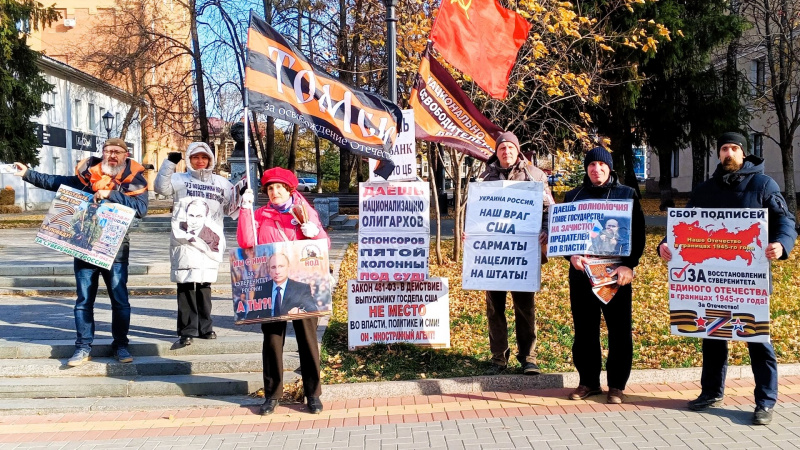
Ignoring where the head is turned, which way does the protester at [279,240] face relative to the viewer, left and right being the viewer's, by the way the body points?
facing the viewer

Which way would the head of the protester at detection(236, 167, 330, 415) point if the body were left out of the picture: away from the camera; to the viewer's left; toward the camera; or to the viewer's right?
toward the camera

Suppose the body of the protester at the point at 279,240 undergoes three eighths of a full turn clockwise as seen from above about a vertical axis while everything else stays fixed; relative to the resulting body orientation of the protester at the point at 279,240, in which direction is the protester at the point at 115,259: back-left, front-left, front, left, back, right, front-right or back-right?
front

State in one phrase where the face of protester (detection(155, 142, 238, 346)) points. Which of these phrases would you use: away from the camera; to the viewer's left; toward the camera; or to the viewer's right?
toward the camera

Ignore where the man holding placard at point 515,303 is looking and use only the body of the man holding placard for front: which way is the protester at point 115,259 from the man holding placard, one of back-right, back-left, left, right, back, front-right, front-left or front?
right

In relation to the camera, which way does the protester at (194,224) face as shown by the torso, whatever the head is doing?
toward the camera

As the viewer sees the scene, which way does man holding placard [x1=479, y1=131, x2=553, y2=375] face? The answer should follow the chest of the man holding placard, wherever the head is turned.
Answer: toward the camera

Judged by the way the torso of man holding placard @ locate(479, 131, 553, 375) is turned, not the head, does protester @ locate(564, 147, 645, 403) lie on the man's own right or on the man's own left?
on the man's own left

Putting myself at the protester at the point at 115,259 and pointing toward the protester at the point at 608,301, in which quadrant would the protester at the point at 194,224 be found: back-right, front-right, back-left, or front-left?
front-left

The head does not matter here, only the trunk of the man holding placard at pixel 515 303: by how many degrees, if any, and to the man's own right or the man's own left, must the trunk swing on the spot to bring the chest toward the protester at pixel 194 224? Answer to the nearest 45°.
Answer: approximately 90° to the man's own right

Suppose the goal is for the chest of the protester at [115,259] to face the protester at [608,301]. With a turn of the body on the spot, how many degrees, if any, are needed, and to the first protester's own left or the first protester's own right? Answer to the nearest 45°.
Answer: approximately 45° to the first protester's own left

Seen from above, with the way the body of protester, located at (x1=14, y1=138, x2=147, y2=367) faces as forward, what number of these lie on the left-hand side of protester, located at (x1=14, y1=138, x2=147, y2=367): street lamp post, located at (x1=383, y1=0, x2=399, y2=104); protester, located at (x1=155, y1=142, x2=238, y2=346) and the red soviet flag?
3

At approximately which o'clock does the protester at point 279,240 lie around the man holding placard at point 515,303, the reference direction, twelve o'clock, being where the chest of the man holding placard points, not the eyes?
The protester is roughly at 2 o'clock from the man holding placard.

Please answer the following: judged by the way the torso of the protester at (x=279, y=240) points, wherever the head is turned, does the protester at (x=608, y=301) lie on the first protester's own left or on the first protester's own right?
on the first protester's own left

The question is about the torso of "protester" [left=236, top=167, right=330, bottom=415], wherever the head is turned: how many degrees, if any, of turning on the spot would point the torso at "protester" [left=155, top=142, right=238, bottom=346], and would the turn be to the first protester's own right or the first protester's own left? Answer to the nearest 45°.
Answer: approximately 135° to the first protester's own right
